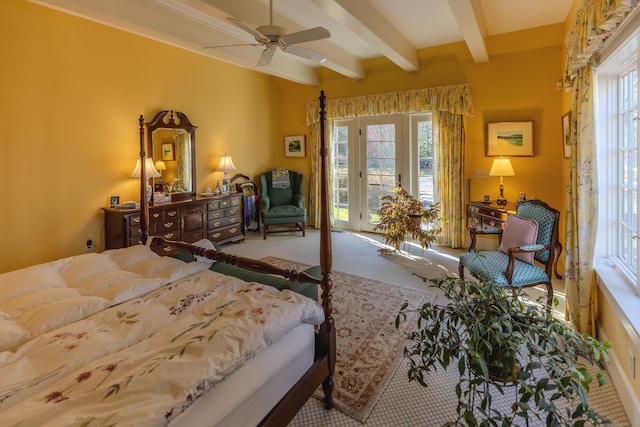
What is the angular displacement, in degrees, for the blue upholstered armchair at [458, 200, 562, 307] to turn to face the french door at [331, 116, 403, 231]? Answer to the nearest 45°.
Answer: approximately 90° to its right

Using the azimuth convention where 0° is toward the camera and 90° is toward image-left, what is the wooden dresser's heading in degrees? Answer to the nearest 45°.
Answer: approximately 315°

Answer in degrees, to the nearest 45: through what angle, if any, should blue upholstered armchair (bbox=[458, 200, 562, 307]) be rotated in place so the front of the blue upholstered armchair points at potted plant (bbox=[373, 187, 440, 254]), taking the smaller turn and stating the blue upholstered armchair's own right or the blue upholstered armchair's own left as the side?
approximately 90° to the blue upholstered armchair's own right

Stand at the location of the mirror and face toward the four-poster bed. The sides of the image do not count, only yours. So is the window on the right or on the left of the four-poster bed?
left

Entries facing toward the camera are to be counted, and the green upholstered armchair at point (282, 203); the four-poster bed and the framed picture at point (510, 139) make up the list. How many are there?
2

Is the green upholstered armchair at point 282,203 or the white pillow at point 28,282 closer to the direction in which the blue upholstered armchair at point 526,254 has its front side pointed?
the white pillow

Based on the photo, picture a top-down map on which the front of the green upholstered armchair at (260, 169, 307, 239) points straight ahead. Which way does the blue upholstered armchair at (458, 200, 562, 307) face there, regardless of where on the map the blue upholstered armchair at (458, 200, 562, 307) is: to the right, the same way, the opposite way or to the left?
to the right

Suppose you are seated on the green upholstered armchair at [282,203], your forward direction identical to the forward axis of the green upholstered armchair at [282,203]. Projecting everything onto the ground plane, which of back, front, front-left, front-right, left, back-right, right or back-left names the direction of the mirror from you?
front-right

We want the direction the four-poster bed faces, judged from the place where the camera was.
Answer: facing away from the viewer and to the right of the viewer
